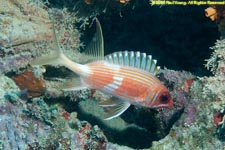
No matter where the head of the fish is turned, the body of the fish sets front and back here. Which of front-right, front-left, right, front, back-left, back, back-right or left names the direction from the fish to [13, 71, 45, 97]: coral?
back-left

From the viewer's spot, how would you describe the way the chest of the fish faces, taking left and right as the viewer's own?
facing to the right of the viewer

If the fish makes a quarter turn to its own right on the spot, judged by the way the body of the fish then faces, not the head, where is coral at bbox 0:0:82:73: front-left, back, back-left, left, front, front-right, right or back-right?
back-right
